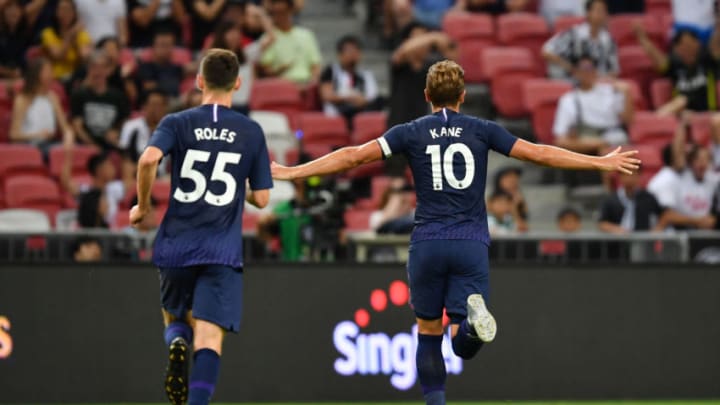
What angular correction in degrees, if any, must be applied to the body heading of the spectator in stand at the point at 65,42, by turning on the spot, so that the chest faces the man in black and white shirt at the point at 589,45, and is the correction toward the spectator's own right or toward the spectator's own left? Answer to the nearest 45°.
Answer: approximately 90° to the spectator's own left

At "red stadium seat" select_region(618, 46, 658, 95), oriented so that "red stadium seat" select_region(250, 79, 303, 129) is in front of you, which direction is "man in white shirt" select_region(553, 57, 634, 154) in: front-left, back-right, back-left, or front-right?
front-left

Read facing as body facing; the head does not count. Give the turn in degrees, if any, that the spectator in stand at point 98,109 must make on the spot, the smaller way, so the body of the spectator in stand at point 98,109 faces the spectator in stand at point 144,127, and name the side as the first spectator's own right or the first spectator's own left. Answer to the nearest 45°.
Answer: approximately 45° to the first spectator's own left

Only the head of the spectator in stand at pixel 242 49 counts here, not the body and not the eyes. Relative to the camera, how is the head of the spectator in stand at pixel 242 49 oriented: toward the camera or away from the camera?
toward the camera

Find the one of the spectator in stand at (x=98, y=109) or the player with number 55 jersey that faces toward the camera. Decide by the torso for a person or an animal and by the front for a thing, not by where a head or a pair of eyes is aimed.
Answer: the spectator in stand

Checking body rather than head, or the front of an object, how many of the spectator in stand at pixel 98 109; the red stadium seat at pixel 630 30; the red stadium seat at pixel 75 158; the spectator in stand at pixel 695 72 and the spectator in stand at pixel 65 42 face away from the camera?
0

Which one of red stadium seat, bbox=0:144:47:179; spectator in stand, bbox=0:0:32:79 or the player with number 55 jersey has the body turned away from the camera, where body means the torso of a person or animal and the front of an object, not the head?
the player with number 55 jersey

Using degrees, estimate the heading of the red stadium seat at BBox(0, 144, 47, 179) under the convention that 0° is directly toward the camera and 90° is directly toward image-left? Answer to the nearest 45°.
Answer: approximately 0°

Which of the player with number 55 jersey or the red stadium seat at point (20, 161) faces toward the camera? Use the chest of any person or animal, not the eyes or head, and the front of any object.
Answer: the red stadium seat

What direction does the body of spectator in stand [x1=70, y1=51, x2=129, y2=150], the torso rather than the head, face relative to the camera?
toward the camera

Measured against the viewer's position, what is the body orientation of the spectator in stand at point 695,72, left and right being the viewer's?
facing the viewer

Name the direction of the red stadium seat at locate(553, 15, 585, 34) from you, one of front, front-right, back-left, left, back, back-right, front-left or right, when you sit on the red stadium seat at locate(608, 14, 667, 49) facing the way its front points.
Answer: front-right

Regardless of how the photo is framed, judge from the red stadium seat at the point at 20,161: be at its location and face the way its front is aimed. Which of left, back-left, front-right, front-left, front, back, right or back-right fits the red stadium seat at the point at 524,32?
left

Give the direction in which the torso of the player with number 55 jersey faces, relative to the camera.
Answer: away from the camera

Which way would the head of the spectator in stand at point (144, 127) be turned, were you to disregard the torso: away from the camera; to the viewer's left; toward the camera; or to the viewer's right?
toward the camera
